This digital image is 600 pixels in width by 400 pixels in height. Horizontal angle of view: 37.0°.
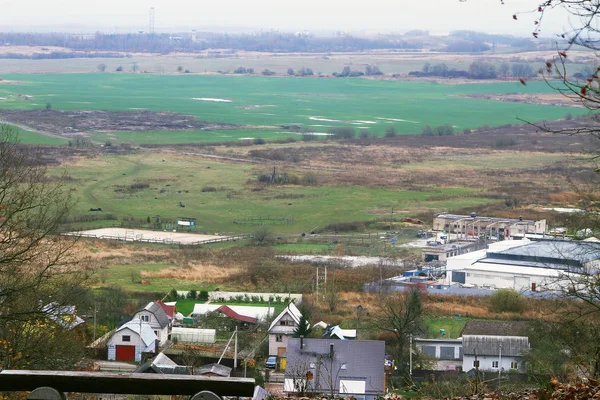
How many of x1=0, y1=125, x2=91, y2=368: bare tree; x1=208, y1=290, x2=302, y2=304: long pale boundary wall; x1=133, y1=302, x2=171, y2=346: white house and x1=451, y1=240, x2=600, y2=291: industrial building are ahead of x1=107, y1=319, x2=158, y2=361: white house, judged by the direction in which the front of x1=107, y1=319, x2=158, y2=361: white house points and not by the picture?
1

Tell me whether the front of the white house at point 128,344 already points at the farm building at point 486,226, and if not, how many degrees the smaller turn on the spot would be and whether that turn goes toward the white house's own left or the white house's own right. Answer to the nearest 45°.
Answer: approximately 135° to the white house's own left

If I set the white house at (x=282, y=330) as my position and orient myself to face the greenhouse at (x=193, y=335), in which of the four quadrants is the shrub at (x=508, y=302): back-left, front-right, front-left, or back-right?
back-right

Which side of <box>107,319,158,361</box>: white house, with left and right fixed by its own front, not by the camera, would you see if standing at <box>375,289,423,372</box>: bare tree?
left

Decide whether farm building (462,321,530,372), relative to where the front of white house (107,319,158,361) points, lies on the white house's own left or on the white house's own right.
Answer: on the white house's own left

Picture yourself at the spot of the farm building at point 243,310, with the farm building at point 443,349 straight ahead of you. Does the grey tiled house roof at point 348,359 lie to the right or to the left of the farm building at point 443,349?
right

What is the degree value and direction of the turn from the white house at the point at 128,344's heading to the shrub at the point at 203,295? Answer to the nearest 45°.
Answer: approximately 180°

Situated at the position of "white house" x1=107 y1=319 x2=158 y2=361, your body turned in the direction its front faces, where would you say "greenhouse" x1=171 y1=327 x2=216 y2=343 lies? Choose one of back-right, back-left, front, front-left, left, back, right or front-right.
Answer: back-left

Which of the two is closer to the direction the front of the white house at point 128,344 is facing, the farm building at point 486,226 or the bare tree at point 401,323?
the bare tree

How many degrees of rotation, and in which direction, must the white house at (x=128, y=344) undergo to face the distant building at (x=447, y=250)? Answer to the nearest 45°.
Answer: approximately 135° to its left

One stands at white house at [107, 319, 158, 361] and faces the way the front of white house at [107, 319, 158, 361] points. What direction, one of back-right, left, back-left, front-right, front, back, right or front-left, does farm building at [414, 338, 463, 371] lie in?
left

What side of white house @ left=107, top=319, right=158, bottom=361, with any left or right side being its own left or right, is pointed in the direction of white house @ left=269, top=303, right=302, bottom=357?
left

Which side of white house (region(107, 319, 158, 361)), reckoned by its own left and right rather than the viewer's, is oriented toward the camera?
front
